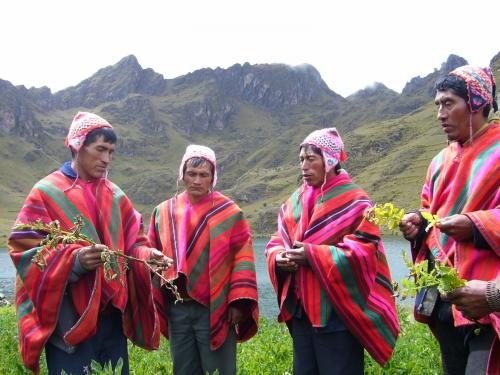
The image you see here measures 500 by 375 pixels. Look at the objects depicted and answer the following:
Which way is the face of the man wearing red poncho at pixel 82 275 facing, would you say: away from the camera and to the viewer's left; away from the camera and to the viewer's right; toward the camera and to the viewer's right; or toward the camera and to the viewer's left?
toward the camera and to the viewer's right

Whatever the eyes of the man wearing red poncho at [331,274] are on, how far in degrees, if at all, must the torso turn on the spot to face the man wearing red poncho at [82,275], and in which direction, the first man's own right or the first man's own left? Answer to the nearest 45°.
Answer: approximately 45° to the first man's own right

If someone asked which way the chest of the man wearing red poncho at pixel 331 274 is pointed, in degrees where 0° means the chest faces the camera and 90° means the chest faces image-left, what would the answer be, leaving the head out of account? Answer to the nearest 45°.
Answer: approximately 45°

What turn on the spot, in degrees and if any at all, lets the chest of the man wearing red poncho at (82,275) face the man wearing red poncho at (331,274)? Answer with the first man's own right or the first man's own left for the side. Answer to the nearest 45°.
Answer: approximately 45° to the first man's own left

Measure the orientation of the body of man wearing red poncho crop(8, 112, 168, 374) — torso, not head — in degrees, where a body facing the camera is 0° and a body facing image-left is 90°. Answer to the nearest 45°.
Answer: approximately 315°
